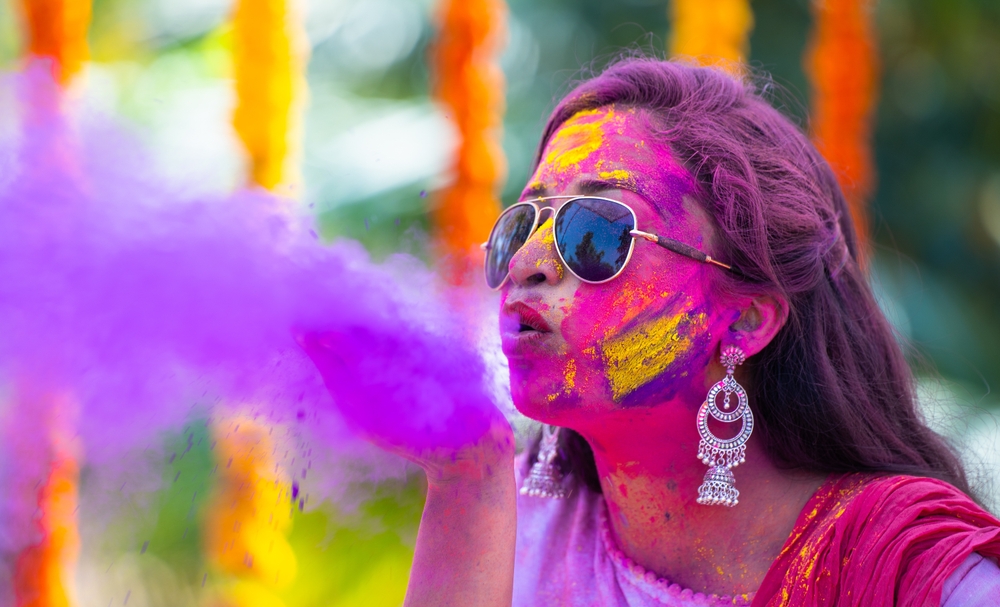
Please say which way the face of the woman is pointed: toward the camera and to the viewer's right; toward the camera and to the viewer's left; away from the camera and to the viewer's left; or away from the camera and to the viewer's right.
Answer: toward the camera and to the viewer's left

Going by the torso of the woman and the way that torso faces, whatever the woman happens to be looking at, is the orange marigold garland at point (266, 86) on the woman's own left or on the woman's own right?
on the woman's own right

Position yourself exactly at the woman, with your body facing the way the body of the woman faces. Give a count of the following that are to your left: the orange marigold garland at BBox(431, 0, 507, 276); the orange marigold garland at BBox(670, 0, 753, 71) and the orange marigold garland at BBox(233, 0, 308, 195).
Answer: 0

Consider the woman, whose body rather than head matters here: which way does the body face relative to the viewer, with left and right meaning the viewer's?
facing the viewer and to the left of the viewer

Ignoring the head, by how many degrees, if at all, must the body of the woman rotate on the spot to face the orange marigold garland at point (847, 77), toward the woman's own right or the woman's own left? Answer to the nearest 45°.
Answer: approximately 135° to the woman's own right

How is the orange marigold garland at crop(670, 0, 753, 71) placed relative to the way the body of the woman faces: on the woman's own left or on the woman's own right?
on the woman's own right
